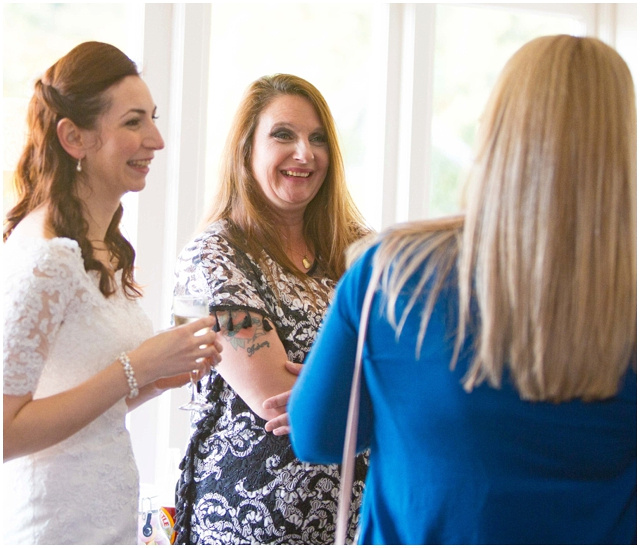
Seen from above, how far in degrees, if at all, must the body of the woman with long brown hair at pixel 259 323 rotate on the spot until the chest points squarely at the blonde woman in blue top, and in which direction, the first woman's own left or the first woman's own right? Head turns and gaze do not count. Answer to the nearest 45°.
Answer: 0° — they already face them

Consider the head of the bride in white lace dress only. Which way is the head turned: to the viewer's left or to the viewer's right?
to the viewer's right

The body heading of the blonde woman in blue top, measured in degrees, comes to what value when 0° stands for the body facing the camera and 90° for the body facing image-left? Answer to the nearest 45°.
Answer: approximately 180°

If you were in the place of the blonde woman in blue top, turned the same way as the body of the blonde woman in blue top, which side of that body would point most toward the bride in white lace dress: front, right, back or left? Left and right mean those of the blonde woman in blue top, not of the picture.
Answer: left

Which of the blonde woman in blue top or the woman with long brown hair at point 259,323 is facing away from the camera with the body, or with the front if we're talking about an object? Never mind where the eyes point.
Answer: the blonde woman in blue top

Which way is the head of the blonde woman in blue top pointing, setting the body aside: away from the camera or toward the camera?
away from the camera

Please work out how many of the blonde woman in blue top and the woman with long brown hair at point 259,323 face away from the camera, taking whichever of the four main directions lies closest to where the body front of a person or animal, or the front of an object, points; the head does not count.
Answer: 1

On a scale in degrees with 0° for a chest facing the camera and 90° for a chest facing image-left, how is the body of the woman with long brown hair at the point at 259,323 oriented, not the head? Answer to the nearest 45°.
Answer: approximately 315°
